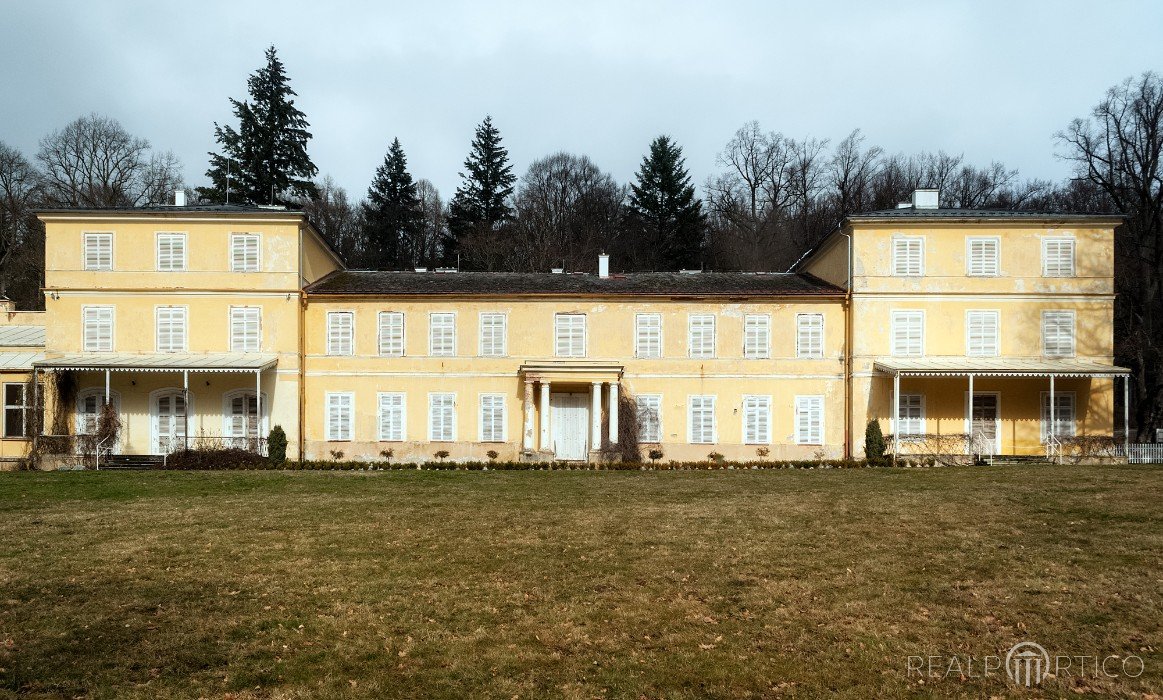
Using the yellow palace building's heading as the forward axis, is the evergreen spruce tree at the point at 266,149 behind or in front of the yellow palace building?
behind

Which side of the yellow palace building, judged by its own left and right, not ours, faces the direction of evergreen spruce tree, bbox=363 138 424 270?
back

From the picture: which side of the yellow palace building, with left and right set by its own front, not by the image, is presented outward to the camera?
front

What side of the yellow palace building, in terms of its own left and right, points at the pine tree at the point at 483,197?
back

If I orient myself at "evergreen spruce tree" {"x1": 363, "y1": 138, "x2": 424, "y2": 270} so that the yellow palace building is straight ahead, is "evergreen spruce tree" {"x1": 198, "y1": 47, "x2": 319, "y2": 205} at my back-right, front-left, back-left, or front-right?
front-right
